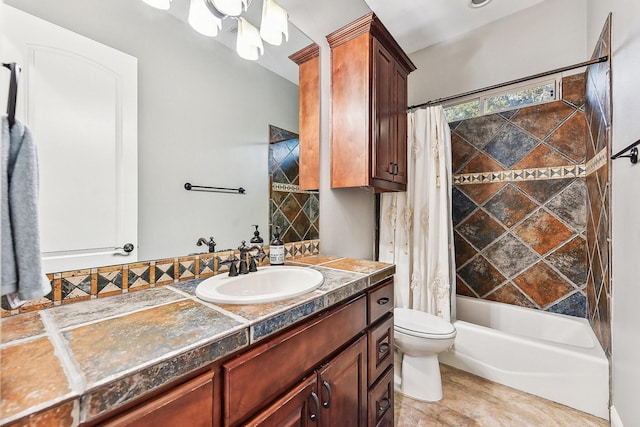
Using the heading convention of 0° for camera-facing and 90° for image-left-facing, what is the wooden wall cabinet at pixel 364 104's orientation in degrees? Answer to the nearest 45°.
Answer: approximately 315°

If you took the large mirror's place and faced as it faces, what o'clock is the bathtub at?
The bathtub is roughly at 11 o'clock from the large mirror.

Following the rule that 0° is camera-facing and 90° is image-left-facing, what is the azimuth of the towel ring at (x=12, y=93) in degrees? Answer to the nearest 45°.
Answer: approximately 270°

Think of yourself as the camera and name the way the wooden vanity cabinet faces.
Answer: facing the viewer and to the right of the viewer

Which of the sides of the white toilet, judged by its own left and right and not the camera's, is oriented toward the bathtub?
left

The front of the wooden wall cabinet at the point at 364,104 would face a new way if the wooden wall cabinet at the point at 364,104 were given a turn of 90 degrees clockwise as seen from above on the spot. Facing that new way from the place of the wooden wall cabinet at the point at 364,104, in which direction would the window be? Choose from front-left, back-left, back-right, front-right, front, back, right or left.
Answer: back

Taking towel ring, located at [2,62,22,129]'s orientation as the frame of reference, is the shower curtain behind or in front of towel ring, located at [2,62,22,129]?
in front

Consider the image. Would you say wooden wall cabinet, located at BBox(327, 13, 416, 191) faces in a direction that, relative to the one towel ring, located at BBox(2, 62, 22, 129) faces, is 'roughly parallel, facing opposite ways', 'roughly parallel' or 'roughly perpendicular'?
roughly perpendicular

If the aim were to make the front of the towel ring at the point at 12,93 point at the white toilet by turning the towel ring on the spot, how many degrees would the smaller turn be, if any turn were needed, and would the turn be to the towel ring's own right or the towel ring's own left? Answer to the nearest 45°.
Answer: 0° — it already faces it
